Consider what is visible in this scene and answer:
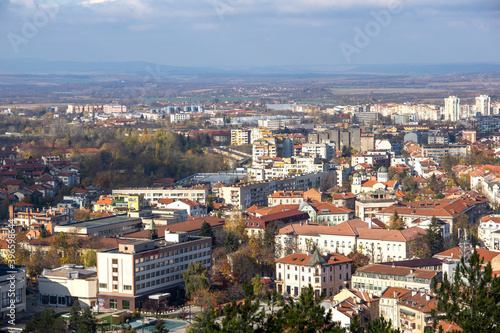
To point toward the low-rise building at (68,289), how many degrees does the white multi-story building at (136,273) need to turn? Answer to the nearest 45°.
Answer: approximately 135° to its right

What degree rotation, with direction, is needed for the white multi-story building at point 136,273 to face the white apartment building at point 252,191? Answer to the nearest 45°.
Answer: approximately 135° to its left

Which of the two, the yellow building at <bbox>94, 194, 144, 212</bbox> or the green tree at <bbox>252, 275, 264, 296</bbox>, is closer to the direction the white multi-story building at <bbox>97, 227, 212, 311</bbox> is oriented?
the green tree

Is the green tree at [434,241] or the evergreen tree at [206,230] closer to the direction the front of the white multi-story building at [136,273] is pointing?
the green tree

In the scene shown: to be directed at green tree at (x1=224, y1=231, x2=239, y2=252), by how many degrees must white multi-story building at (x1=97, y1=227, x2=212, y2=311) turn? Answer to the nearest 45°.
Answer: approximately 90° to its left

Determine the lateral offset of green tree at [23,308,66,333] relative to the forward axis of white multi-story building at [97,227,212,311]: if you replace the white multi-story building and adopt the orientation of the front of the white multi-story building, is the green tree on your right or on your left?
on your right

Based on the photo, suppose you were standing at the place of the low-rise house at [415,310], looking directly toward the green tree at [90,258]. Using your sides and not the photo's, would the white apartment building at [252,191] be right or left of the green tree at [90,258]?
right

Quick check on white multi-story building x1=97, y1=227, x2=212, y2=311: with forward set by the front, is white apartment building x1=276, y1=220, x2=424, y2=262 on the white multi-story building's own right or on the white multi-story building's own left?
on the white multi-story building's own left

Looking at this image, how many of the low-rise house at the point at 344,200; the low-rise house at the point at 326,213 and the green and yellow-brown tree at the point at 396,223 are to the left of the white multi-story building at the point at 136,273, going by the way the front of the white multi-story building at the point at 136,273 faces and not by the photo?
3
